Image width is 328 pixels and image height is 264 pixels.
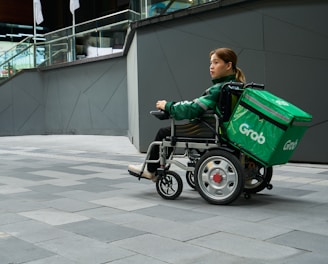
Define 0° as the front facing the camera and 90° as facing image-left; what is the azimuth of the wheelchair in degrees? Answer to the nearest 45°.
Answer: approximately 135°

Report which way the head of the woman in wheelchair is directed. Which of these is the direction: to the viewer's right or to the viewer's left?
to the viewer's left

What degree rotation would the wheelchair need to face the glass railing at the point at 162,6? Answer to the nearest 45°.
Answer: approximately 45° to its right

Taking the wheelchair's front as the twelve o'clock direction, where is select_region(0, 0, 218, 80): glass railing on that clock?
The glass railing is roughly at 1 o'clock from the wheelchair.

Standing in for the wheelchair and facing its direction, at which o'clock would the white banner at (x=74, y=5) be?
The white banner is roughly at 1 o'clock from the wheelchair.
